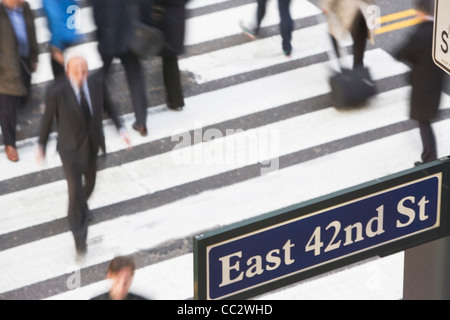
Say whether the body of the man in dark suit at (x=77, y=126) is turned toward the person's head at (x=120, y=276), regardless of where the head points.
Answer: yes

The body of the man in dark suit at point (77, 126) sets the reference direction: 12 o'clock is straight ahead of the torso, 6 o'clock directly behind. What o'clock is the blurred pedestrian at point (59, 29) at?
The blurred pedestrian is roughly at 6 o'clock from the man in dark suit.

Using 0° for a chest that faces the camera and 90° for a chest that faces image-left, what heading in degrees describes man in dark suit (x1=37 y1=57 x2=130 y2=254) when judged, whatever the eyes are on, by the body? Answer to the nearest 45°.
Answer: approximately 0°

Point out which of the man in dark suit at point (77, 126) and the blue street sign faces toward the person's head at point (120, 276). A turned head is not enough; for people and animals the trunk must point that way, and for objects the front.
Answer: the man in dark suit

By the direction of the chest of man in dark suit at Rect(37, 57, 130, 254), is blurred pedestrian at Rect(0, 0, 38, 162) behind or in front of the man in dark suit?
behind

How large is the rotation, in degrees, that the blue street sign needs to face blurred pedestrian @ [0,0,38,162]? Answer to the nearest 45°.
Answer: approximately 180°

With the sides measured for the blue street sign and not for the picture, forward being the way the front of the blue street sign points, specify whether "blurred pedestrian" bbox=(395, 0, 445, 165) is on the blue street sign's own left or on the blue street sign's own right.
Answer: on the blue street sign's own left

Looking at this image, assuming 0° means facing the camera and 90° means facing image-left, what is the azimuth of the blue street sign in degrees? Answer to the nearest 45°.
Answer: approximately 315°
